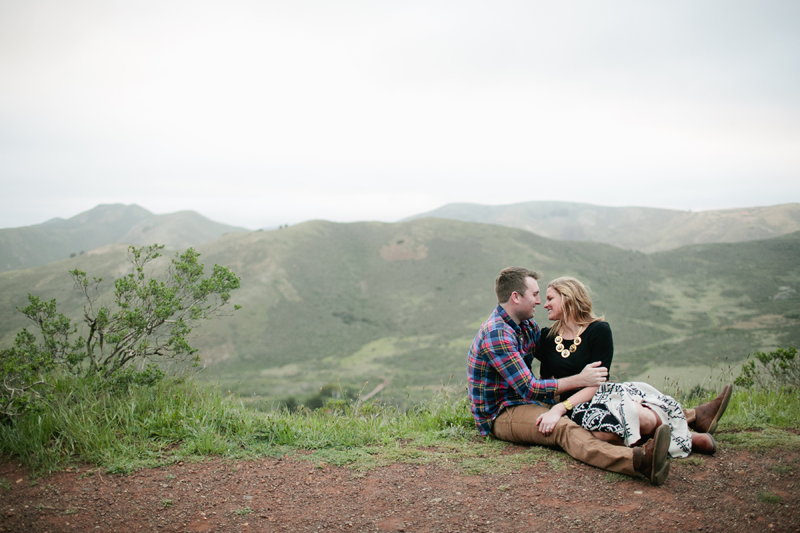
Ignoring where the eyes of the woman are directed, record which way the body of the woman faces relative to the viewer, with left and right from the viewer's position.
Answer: facing the viewer and to the left of the viewer

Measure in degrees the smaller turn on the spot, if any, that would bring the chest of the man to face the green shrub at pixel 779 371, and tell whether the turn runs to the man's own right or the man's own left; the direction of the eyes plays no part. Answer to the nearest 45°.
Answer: approximately 45° to the man's own left

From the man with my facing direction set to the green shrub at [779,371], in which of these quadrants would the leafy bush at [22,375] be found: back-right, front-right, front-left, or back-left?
back-left

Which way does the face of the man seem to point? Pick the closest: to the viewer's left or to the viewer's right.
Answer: to the viewer's right

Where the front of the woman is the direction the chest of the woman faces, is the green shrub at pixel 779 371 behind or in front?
behind

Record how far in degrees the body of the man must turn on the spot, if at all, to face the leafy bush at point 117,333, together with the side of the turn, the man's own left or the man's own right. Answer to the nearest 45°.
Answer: approximately 180°

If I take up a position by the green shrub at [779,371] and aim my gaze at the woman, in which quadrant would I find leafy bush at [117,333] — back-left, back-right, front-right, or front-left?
front-right

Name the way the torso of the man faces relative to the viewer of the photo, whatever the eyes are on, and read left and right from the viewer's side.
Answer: facing to the right of the viewer
